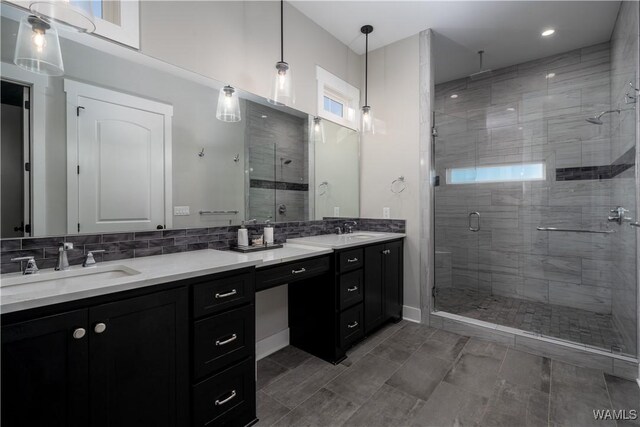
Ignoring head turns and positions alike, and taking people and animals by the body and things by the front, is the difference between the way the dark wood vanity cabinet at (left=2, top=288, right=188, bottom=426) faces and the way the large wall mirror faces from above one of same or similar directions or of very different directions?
same or similar directions

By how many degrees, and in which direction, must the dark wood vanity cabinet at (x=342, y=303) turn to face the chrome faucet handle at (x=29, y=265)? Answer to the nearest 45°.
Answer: approximately 90° to its right

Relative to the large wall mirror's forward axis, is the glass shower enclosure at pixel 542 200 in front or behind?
in front

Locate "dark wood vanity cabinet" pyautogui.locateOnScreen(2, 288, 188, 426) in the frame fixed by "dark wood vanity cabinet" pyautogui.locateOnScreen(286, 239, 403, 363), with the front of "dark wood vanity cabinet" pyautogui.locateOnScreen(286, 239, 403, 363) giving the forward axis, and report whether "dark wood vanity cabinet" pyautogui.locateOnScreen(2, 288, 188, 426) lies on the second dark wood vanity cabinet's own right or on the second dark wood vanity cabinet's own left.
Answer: on the second dark wood vanity cabinet's own right

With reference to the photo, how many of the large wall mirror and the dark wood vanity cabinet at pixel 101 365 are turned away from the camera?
0

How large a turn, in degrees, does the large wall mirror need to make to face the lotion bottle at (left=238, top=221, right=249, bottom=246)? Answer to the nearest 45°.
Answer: approximately 45° to its left

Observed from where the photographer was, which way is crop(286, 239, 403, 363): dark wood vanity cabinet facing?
facing the viewer and to the right of the viewer

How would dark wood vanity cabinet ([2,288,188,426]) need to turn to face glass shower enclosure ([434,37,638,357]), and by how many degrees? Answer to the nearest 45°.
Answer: approximately 45° to its left

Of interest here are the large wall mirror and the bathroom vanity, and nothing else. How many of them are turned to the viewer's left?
0
